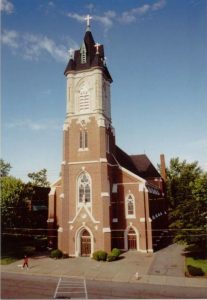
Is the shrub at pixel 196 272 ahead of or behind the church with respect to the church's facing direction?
ahead

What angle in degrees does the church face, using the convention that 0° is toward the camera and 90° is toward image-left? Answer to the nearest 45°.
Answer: approximately 0°

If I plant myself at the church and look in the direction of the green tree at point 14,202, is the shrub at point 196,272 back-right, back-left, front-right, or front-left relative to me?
back-left

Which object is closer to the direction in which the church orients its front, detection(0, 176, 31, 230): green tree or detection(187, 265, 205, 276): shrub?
the shrub

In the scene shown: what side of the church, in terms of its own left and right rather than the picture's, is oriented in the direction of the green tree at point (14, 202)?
right

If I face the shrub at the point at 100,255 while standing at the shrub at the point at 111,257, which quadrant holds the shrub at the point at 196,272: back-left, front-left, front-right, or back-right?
back-left
